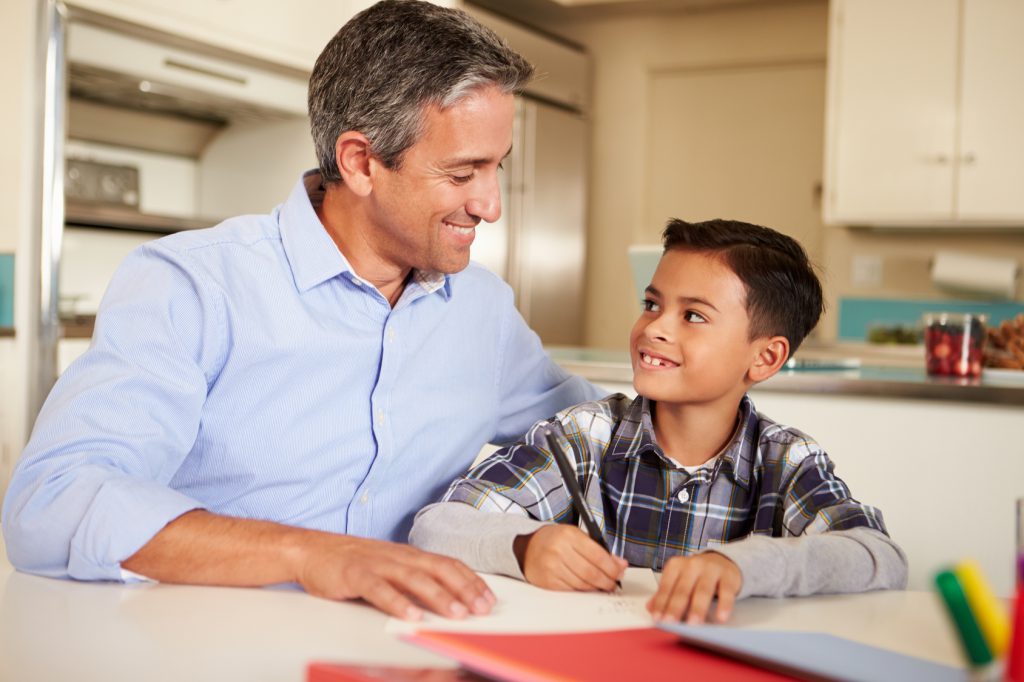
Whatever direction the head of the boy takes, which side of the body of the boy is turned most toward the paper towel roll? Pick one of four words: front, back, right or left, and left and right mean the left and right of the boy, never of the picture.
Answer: back

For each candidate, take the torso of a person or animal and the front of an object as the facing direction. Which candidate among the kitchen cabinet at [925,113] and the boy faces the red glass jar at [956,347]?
the kitchen cabinet

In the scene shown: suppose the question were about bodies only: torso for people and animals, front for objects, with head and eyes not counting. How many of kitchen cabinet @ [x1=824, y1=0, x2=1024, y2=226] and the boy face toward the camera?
2

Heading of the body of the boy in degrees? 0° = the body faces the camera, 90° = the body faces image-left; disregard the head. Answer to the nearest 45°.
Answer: approximately 0°

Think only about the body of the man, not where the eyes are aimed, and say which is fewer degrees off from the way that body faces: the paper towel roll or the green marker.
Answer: the green marker

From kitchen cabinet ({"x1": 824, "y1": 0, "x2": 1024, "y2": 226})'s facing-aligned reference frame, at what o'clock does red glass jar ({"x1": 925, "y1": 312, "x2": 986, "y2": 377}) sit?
The red glass jar is roughly at 12 o'clock from the kitchen cabinet.
